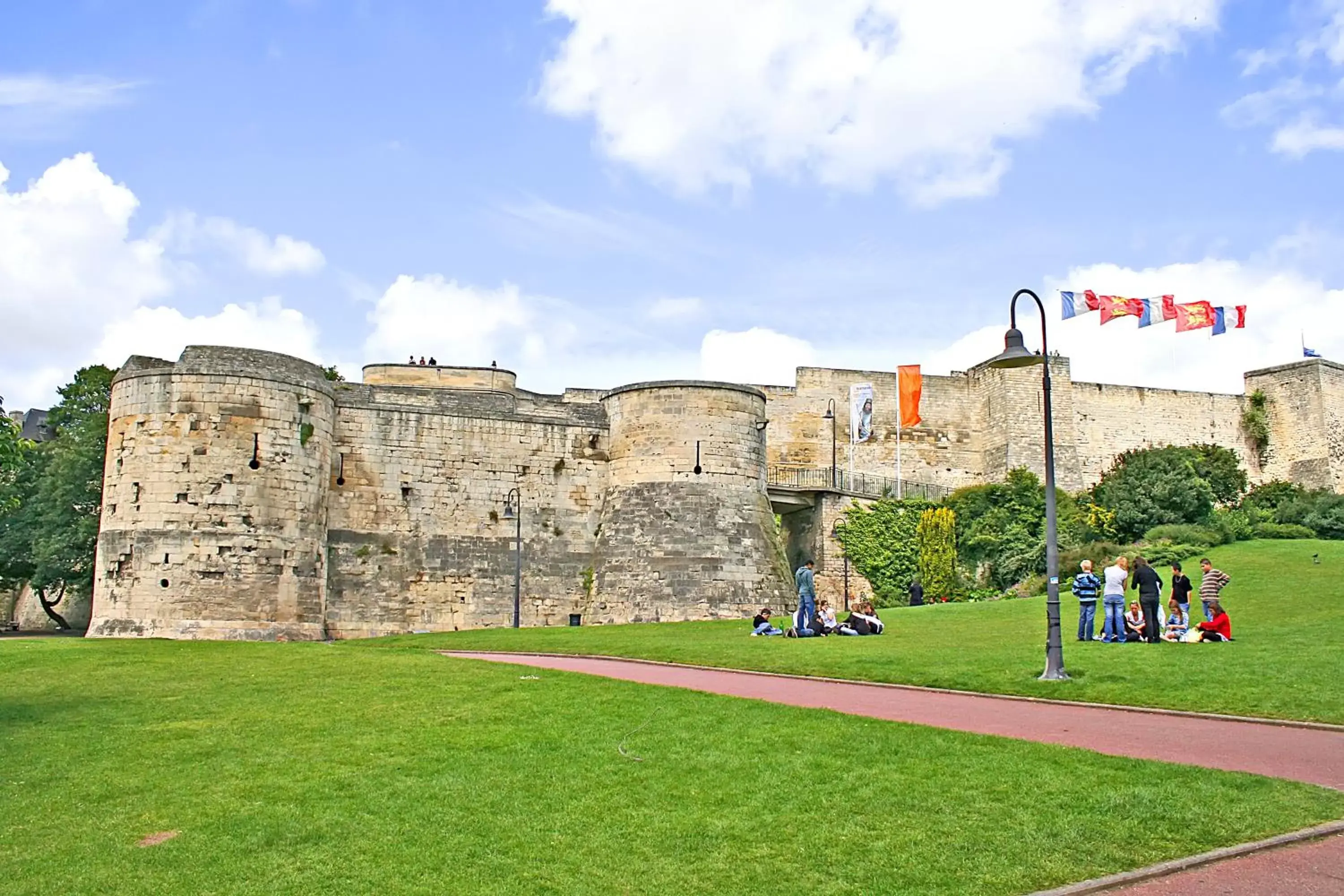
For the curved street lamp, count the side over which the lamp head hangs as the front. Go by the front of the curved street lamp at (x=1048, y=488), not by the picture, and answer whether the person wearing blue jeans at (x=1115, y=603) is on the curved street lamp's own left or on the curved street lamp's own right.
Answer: on the curved street lamp's own right

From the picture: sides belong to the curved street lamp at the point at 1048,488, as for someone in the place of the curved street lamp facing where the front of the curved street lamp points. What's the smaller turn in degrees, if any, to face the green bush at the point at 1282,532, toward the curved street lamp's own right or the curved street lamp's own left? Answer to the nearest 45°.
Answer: approximately 90° to the curved street lamp's own right

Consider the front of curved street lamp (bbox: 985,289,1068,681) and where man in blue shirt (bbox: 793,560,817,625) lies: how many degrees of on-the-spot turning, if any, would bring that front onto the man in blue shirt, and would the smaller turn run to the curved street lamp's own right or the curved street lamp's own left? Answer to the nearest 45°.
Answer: approximately 45° to the curved street lamp's own right

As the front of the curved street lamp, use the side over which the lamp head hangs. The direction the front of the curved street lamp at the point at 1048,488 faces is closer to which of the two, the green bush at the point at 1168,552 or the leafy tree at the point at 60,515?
the leafy tree

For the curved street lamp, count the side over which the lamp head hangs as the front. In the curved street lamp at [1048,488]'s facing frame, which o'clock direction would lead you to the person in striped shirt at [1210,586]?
The person in striped shirt is roughly at 4 o'clock from the curved street lamp.

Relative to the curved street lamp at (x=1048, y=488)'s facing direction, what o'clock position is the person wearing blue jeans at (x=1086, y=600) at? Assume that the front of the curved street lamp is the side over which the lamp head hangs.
The person wearing blue jeans is roughly at 3 o'clock from the curved street lamp.

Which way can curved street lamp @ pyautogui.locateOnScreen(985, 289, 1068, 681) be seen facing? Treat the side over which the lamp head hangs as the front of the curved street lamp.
to the viewer's left

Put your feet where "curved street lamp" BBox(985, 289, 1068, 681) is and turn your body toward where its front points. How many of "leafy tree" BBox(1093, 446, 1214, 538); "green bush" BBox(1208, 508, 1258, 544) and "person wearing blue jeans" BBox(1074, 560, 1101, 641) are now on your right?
3

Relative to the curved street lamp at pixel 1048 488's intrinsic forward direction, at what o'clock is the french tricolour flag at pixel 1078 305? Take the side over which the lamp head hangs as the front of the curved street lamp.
The french tricolour flag is roughly at 3 o'clock from the curved street lamp.

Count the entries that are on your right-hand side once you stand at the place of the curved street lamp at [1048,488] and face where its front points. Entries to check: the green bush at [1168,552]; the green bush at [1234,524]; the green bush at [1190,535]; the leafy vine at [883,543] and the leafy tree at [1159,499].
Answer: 5

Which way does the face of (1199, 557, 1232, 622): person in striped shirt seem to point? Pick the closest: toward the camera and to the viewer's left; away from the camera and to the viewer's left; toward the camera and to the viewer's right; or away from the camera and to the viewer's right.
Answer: toward the camera and to the viewer's left

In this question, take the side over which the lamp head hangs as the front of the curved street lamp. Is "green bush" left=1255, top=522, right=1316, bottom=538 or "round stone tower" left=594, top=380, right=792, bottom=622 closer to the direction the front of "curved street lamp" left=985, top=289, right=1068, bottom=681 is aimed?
the round stone tower

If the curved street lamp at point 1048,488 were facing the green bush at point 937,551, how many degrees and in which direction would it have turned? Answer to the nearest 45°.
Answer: approximately 90° to its right
